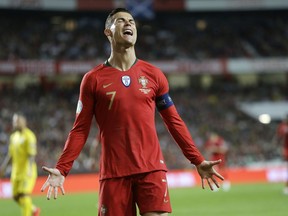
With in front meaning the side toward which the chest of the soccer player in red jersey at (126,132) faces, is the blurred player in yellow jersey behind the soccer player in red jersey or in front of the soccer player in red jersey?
behind

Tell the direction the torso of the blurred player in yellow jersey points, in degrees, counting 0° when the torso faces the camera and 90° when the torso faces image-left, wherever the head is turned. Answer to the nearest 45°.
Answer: approximately 45°

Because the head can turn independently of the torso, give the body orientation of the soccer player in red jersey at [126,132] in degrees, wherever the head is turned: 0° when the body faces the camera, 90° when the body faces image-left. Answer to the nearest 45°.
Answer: approximately 0°

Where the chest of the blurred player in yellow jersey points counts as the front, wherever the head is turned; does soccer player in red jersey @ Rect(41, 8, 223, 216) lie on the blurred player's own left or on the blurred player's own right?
on the blurred player's own left
